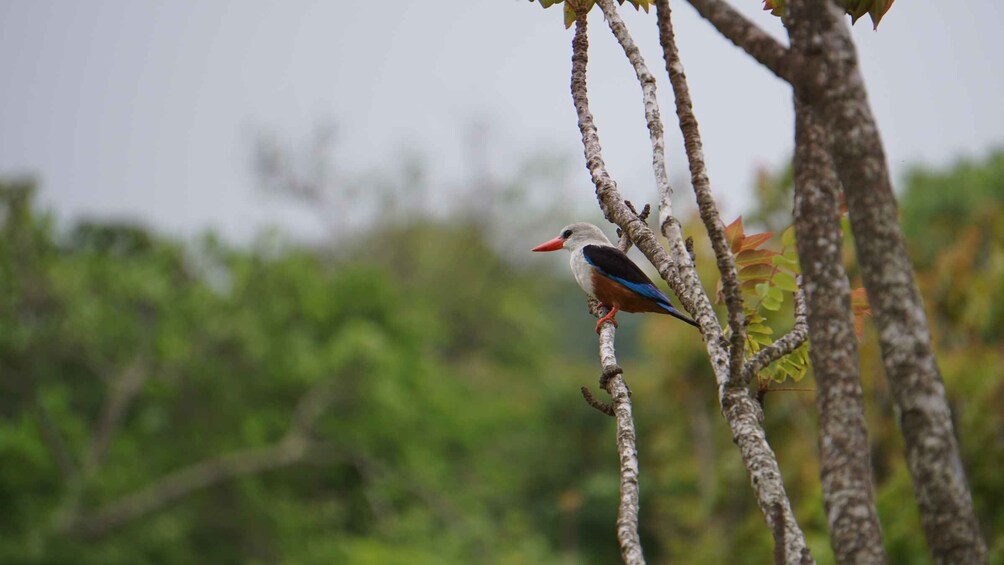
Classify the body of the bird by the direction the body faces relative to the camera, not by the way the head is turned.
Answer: to the viewer's left
